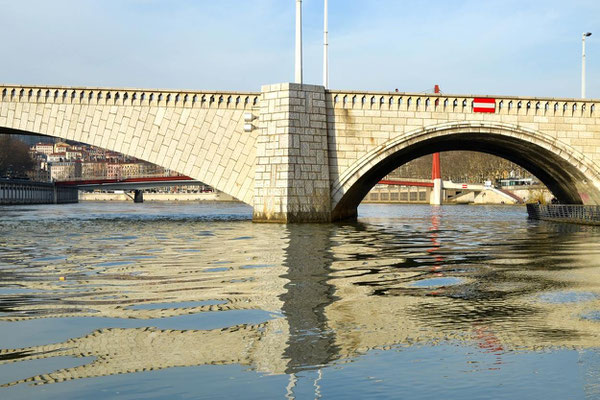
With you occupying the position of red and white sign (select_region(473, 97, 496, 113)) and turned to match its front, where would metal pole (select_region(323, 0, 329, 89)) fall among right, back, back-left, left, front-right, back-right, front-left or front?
right

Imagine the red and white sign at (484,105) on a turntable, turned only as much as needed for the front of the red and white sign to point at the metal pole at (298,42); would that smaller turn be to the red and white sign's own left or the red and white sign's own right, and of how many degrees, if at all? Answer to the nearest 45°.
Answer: approximately 90° to the red and white sign's own right

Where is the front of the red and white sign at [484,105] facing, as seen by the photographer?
facing the viewer
